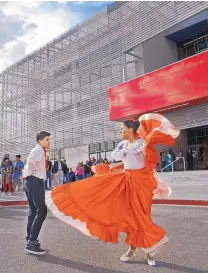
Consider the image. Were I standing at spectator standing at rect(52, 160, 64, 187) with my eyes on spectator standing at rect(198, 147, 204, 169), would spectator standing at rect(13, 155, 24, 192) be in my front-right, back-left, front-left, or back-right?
back-right

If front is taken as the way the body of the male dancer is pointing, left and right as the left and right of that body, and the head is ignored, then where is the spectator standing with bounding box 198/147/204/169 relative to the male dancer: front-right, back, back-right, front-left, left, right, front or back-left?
front-left

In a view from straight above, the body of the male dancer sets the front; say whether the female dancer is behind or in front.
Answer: in front

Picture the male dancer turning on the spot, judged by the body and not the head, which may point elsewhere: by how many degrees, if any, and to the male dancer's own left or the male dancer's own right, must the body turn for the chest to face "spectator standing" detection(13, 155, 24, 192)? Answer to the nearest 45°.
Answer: approximately 90° to the male dancer's own left

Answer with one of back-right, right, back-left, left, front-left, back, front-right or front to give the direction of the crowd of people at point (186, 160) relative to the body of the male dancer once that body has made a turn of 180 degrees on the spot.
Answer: back-right

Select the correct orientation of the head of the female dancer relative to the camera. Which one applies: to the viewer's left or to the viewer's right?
to the viewer's left

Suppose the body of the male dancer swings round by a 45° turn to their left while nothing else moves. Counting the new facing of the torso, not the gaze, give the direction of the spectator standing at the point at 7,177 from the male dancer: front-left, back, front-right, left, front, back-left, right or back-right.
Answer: front-left

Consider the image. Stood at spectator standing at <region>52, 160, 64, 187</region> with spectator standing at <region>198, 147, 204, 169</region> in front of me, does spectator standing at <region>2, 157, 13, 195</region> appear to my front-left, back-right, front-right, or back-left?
back-right

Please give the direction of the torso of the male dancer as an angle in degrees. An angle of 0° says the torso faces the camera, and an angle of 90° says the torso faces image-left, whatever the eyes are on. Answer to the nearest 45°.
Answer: approximately 270°

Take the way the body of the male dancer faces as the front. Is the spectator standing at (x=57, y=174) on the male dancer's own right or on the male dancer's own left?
on the male dancer's own left

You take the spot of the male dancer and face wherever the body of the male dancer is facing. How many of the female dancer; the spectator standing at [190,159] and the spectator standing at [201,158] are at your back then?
0
